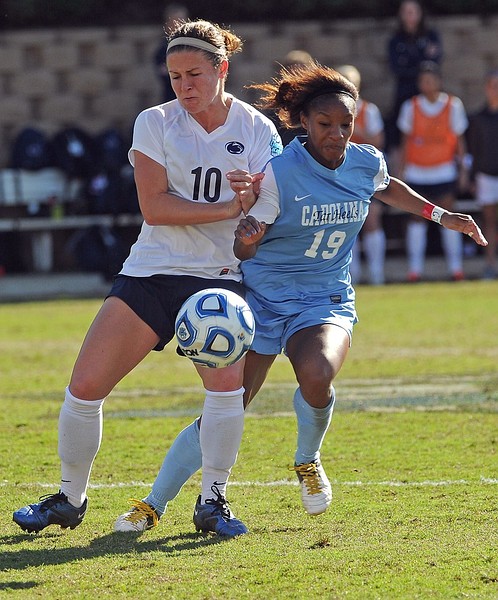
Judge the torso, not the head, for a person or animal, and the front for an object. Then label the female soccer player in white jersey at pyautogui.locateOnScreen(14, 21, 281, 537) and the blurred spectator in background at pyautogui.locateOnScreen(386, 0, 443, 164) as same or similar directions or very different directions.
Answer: same or similar directions

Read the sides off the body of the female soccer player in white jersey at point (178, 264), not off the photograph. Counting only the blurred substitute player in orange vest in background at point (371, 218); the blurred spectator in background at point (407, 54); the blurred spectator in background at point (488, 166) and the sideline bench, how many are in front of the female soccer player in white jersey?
0

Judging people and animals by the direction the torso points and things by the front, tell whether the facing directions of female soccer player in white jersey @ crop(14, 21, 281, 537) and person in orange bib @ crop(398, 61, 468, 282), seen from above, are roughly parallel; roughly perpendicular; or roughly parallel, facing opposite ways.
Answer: roughly parallel

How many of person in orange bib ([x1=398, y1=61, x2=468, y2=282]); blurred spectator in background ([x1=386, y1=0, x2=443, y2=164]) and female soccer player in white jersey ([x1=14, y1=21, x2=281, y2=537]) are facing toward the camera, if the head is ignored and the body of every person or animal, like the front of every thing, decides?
3

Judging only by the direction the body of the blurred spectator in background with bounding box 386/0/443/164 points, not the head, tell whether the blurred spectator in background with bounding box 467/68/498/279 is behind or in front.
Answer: in front

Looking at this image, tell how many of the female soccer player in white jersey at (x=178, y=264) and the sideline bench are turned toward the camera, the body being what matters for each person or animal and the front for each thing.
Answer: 2

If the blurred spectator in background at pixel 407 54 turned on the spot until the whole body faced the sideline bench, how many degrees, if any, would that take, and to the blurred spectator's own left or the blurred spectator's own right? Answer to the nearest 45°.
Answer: approximately 90° to the blurred spectator's own right

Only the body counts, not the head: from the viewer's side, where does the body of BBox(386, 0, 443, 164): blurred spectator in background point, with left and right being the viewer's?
facing the viewer

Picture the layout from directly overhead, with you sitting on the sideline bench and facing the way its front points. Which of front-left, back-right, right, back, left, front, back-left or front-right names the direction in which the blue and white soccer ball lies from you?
front

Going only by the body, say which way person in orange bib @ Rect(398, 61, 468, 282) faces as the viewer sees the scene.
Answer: toward the camera

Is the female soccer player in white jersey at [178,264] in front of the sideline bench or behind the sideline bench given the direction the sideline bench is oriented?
in front

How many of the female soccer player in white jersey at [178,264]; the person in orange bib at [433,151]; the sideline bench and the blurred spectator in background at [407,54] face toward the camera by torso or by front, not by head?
4

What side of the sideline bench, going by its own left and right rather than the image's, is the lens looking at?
front

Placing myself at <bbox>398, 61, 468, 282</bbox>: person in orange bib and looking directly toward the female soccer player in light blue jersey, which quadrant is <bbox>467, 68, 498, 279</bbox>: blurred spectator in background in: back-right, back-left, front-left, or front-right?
back-left

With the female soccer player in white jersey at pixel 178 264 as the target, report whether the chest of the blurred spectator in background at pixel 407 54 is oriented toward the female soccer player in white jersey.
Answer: yes

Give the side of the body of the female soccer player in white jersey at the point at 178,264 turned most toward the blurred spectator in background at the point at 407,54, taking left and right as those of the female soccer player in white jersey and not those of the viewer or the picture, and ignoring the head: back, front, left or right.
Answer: back
